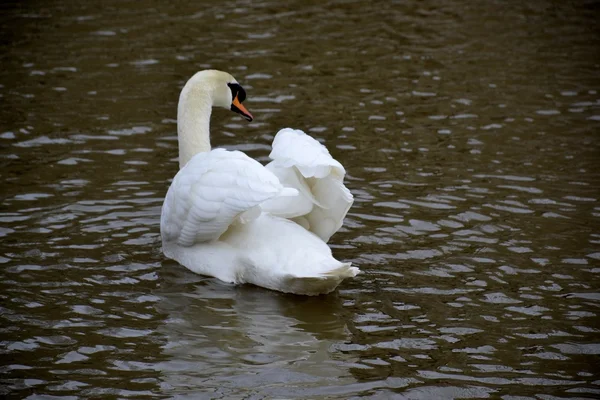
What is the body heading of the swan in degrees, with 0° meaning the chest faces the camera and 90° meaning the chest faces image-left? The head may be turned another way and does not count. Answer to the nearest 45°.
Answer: approximately 135°
